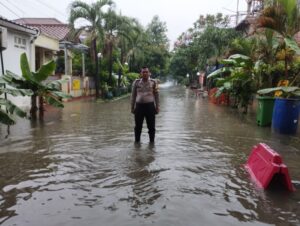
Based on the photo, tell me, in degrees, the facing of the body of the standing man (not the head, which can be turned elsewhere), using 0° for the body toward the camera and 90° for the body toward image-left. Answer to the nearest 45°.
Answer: approximately 0°

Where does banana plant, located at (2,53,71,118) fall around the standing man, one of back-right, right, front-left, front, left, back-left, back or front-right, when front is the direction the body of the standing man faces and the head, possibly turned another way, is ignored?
back-right

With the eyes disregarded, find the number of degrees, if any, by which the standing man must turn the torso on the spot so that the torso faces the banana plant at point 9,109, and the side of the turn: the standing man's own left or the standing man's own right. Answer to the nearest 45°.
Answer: approximately 90° to the standing man's own right

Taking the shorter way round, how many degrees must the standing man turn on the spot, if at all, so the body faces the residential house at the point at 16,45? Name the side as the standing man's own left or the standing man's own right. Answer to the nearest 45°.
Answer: approximately 135° to the standing man's own right

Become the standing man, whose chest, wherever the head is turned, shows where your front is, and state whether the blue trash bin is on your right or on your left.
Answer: on your left

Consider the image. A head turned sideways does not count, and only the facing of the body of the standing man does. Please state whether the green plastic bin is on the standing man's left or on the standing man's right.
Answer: on the standing man's left

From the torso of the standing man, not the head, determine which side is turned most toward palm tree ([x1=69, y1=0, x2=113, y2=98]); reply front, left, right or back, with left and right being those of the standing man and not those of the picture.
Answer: back

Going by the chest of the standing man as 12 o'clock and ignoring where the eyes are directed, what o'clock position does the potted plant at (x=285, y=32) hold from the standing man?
The potted plant is roughly at 8 o'clock from the standing man.

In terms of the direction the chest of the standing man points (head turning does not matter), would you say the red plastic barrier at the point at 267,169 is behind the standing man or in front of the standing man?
in front

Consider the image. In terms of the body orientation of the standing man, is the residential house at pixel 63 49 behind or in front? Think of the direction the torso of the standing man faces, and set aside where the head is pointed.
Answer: behind
